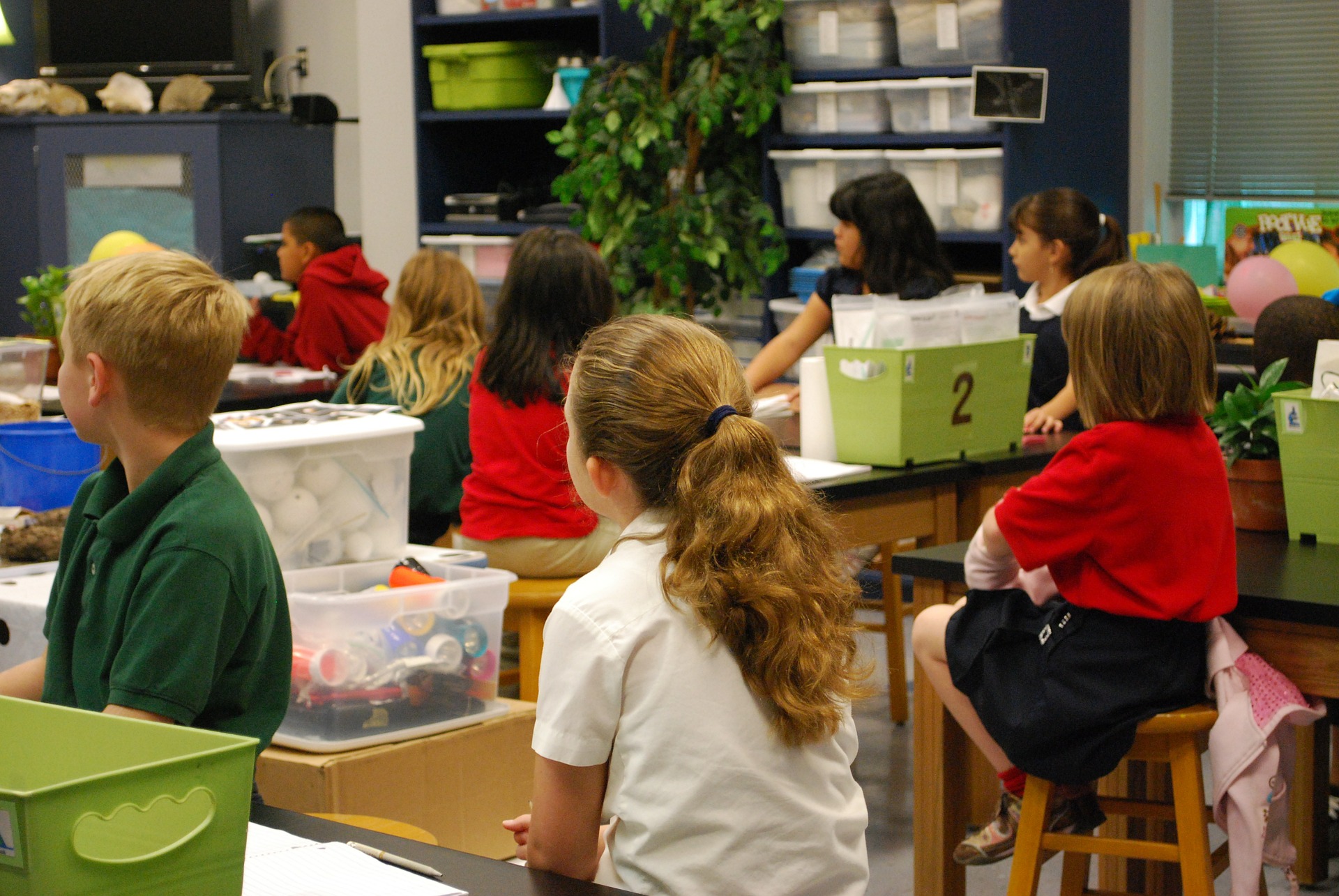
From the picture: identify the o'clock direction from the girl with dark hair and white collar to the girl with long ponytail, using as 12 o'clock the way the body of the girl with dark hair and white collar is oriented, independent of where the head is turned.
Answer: The girl with long ponytail is roughly at 9 o'clock from the girl with dark hair and white collar.

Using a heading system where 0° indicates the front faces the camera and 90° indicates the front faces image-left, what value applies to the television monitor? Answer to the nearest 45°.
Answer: approximately 0°

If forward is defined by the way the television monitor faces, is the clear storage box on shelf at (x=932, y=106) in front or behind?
in front

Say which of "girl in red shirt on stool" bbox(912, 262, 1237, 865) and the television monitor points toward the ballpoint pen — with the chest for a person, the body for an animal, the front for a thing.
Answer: the television monitor

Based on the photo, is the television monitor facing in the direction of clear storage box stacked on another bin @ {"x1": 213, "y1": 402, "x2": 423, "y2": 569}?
yes

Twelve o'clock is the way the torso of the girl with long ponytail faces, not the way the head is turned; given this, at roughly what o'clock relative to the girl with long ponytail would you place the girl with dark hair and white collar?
The girl with dark hair and white collar is roughly at 2 o'clock from the girl with long ponytail.

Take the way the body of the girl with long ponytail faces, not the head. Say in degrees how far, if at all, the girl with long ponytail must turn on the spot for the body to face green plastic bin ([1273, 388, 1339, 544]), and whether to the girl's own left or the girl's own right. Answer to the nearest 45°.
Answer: approximately 90° to the girl's own right

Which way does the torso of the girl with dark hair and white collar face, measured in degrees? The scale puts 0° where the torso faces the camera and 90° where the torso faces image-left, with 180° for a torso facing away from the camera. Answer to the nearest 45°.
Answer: approximately 90°

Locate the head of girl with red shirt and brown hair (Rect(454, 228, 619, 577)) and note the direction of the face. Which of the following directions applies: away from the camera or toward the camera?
away from the camera

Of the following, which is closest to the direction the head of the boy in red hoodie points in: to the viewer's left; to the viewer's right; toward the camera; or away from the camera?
to the viewer's left

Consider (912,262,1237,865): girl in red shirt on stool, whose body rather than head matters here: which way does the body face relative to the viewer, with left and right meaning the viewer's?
facing away from the viewer and to the left of the viewer

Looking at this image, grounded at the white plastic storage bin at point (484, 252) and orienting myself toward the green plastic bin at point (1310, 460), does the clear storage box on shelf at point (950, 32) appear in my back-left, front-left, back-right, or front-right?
front-left
